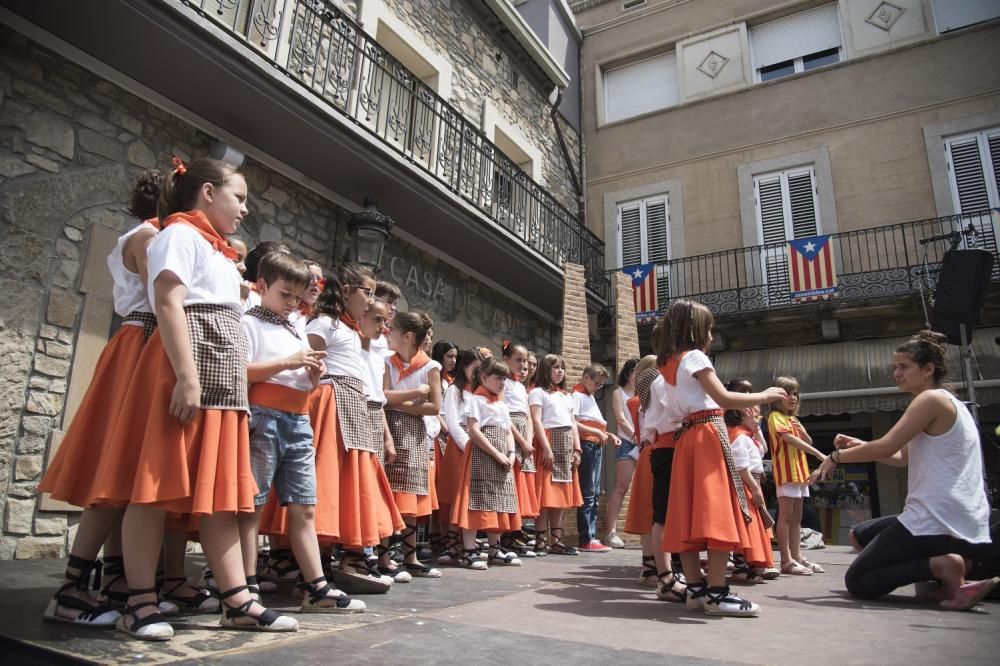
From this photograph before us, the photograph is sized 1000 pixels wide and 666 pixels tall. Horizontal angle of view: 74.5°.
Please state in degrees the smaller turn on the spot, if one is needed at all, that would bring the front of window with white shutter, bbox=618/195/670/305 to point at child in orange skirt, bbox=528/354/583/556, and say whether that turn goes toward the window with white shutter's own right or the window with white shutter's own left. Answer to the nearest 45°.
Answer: approximately 45° to the window with white shutter's own left

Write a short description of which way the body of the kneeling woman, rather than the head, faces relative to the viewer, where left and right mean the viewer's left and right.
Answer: facing to the left of the viewer

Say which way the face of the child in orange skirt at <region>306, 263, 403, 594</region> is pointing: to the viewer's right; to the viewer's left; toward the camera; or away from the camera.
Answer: to the viewer's right

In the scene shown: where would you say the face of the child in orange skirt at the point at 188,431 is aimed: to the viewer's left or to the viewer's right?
to the viewer's right

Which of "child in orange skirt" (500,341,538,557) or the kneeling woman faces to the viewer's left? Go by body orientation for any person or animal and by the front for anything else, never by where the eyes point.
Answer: the kneeling woman

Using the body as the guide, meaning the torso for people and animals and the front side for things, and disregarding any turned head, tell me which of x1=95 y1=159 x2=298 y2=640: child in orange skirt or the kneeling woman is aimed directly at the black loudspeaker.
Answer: the child in orange skirt

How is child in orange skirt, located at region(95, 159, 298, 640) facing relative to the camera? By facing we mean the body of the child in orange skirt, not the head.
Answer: to the viewer's right

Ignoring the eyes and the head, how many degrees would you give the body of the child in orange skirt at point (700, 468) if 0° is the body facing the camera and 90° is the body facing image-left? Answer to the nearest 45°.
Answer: approximately 270°

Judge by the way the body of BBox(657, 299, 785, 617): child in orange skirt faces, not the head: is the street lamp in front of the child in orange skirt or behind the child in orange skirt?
behind

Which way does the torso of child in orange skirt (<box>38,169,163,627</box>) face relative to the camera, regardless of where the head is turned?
to the viewer's right

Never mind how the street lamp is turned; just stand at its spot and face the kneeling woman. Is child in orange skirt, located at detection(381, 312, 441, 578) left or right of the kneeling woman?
right

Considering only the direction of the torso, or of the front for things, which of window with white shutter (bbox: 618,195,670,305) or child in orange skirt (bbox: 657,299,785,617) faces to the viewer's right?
the child in orange skirt
